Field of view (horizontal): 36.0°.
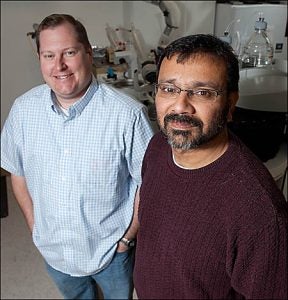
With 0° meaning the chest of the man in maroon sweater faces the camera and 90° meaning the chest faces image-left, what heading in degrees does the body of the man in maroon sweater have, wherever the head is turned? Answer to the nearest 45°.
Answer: approximately 45°
